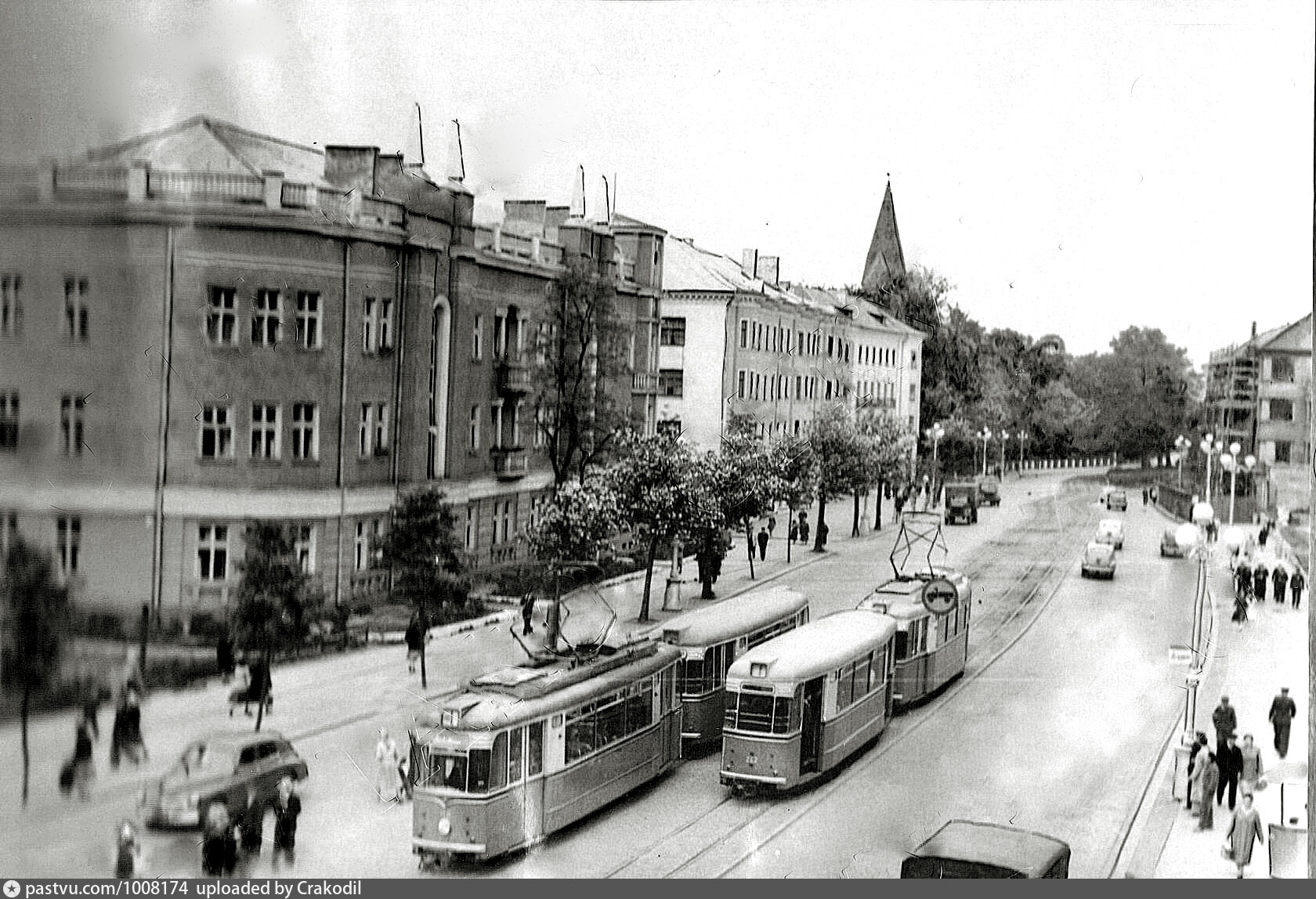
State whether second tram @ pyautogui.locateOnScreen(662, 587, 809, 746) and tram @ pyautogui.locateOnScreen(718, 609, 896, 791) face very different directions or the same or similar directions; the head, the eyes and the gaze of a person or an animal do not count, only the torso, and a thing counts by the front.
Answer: very different directions

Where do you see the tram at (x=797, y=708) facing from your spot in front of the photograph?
facing away from the viewer and to the right of the viewer

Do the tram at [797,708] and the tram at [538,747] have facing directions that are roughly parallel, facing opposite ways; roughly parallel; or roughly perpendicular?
roughly parallel, facing opposite ways

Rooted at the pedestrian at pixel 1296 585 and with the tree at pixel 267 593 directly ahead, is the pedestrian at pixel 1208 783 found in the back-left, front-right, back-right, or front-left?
front-left

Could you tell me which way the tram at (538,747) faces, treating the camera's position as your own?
facing the viewer and to the left of the viewer

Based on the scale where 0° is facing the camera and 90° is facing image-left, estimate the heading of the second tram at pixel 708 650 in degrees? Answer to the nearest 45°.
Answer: approximately 45°

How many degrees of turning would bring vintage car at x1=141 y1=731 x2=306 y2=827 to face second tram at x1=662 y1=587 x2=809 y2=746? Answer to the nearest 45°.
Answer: approximately 135° to its left

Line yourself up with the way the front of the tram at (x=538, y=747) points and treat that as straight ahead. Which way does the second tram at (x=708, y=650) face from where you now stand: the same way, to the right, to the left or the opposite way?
the same way
